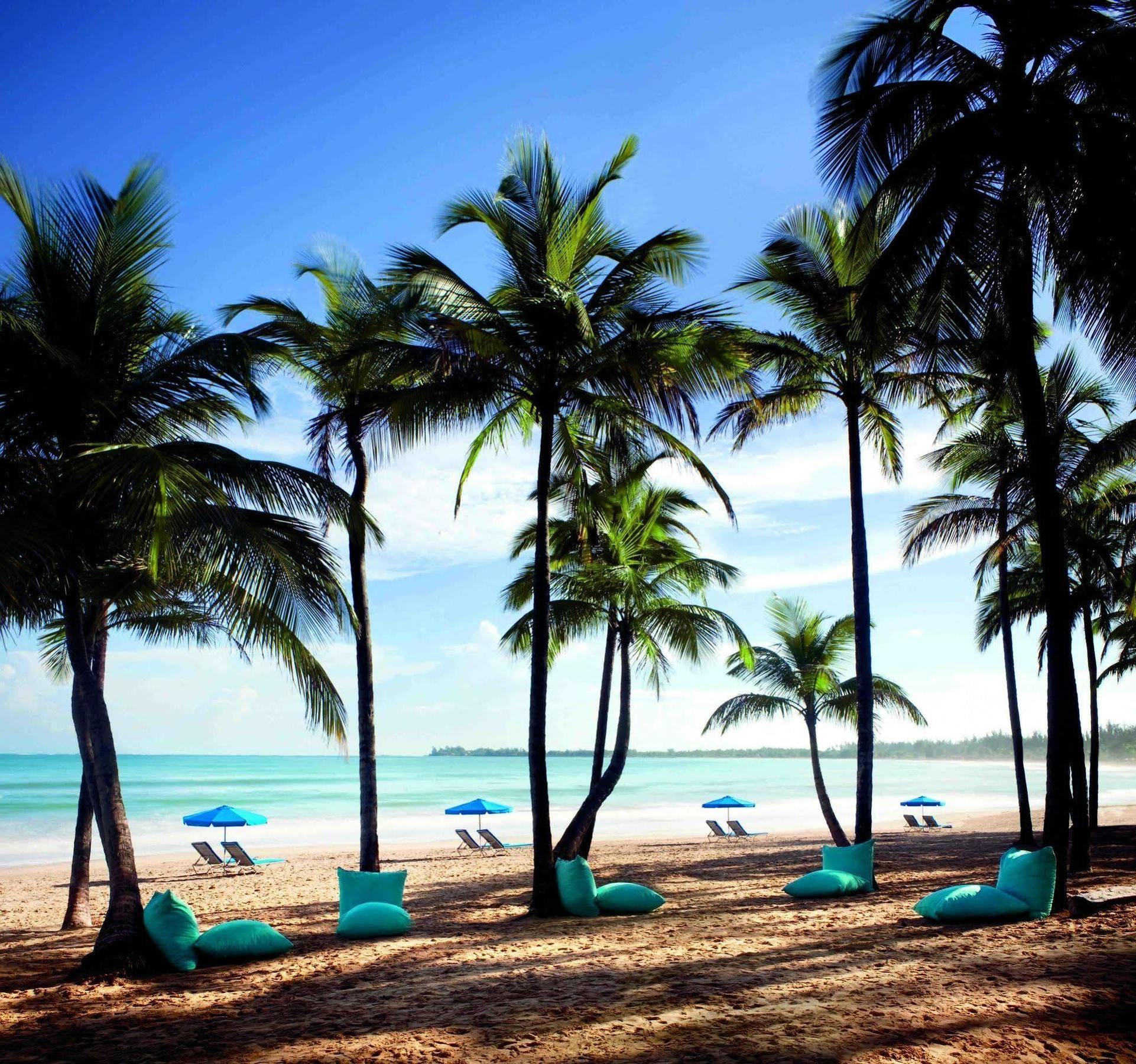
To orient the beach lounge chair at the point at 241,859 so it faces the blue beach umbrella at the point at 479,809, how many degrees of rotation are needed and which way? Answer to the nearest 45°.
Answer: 0° — it already faces it

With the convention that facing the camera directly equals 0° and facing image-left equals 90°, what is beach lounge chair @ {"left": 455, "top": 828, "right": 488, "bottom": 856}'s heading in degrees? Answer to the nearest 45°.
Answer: approximately 225°

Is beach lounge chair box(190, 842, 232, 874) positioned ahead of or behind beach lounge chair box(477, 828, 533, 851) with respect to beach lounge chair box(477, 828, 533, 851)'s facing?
behind

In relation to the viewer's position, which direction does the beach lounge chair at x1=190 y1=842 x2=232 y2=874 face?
facing away from the viewer and to the right of the viewer

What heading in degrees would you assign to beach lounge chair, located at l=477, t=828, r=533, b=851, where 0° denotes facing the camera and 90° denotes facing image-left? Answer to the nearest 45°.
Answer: approximately 225°

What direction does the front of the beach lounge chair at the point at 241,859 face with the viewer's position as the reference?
facing away from the viewer and to the right of the viewer

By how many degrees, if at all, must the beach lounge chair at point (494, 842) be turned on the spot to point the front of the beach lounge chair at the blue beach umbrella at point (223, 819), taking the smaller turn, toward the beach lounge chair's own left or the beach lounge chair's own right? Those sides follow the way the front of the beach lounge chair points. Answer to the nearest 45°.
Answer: approximately 135° to the beach lounge chair's own left
